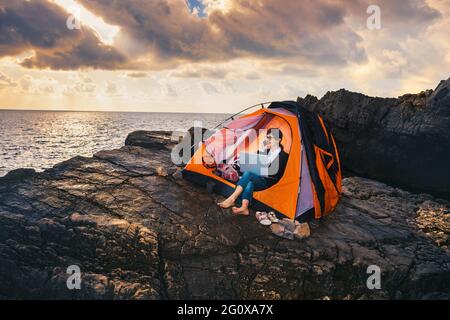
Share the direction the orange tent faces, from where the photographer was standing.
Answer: facing the viewer and to the left of the viewer
